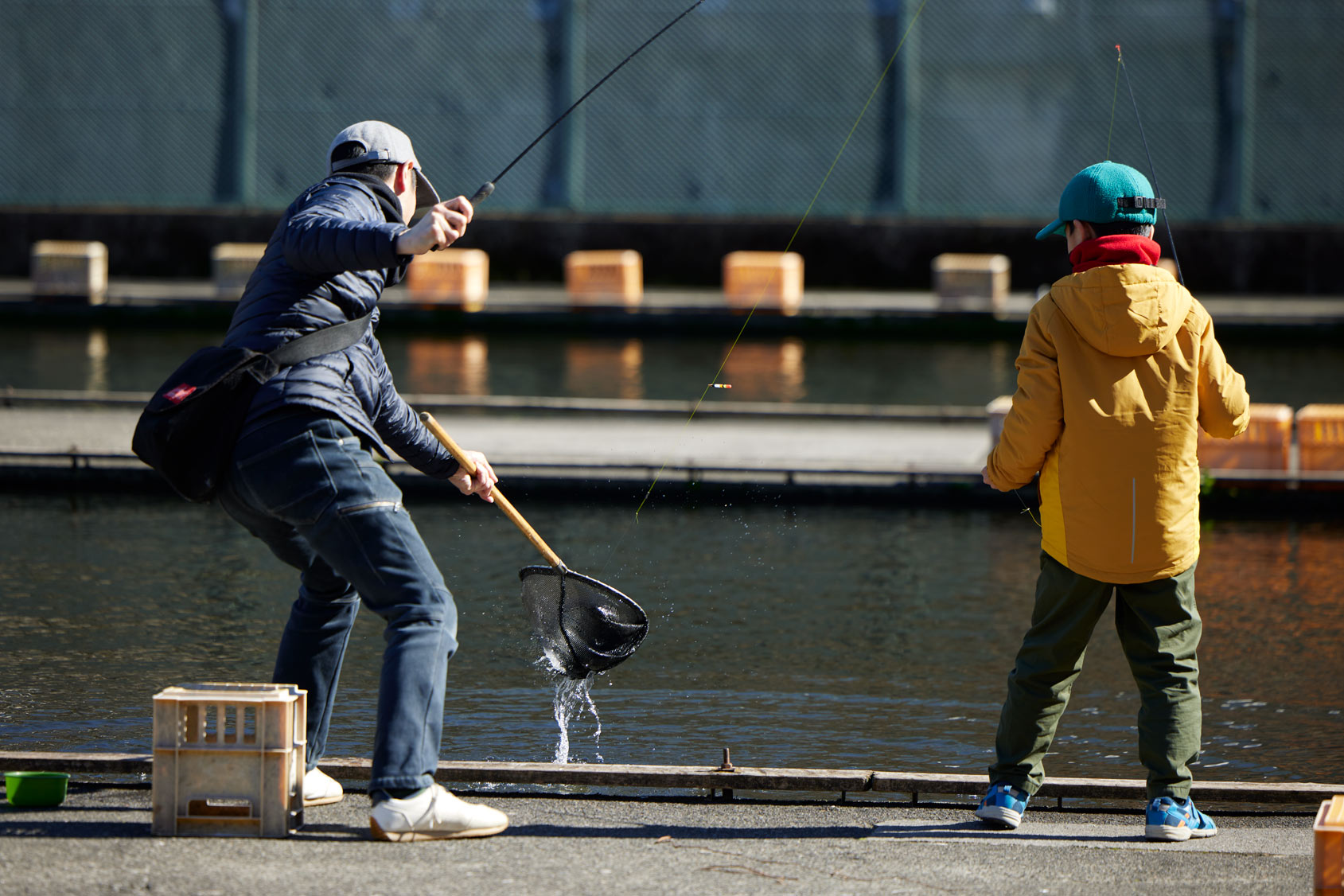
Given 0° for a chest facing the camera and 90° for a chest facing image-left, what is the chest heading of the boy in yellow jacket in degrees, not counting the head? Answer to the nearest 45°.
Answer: approximately 180°

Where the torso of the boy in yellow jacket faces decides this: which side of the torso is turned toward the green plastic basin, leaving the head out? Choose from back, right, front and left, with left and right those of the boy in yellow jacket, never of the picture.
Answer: left

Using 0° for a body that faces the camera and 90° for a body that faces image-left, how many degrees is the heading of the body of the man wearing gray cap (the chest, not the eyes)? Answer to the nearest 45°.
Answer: approximately 225°

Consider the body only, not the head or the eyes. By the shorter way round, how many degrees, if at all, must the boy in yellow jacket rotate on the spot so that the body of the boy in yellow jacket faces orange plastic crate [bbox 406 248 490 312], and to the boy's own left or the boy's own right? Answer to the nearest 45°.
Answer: approximately 45° to the boy's own left

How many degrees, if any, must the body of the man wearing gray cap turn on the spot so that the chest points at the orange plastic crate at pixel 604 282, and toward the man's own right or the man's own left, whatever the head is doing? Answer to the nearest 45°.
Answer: approximately 45° to the man's own left

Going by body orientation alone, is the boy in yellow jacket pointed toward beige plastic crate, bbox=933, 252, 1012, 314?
yes

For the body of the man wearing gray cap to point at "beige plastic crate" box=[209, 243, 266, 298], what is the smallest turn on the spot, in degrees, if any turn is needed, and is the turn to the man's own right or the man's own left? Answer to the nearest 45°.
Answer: approximately 45° to the man's own left

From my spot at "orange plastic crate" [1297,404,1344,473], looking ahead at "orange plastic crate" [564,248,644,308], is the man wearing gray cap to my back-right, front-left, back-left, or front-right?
back-left

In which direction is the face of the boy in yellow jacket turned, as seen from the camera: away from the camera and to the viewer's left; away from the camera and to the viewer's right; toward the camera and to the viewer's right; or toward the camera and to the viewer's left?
away from the camera and to the viewer's left

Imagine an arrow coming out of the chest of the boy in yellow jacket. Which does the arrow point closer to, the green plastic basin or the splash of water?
the splash of water

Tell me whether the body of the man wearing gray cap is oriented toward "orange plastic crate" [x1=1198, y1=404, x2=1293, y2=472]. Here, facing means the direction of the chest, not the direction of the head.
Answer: yes

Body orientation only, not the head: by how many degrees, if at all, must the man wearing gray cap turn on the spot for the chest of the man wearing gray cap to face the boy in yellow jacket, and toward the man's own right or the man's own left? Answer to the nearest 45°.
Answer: approximately 45° to the man's own right

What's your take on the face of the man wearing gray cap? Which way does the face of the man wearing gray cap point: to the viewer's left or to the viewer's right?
to the viewer's right
